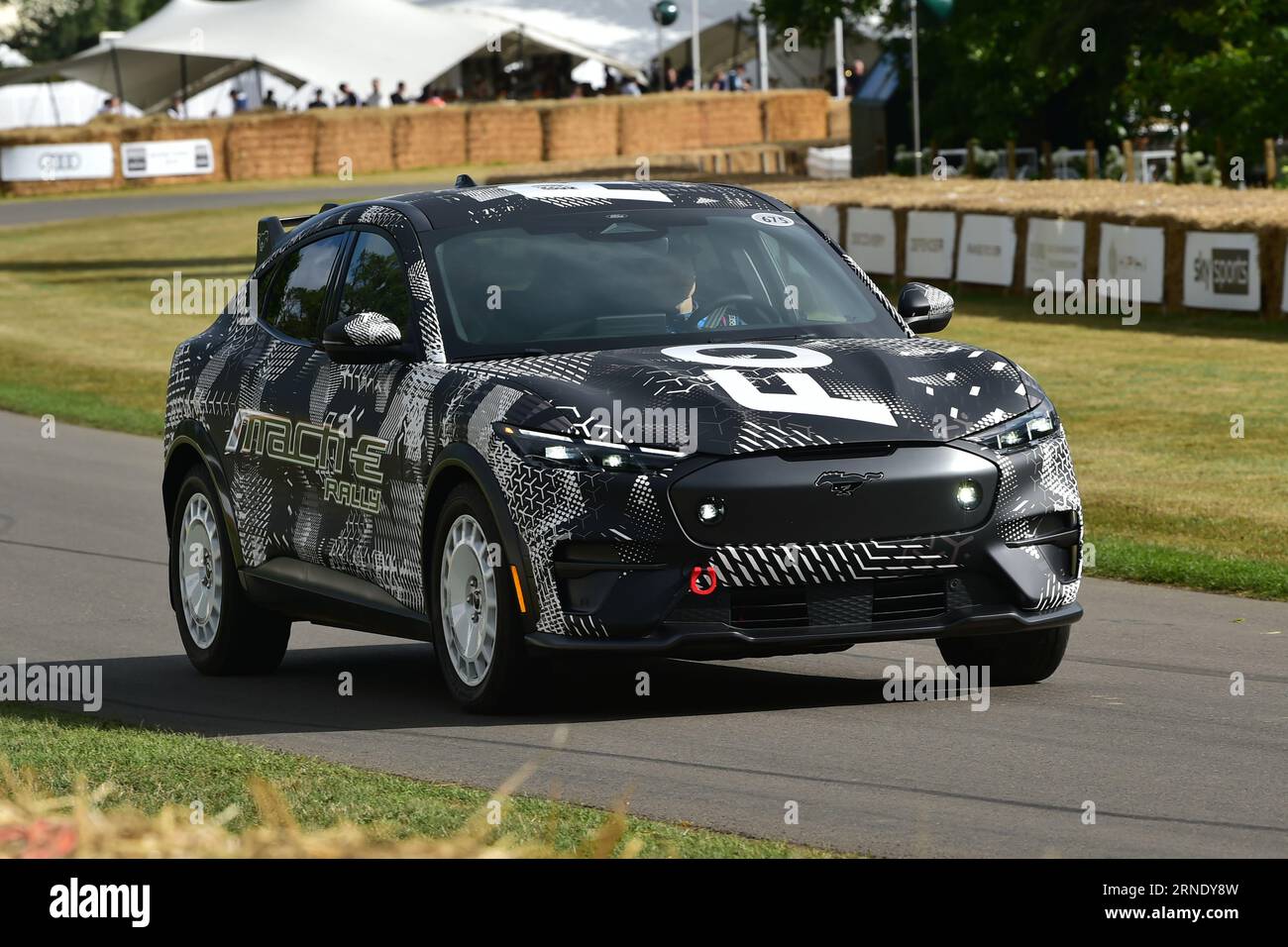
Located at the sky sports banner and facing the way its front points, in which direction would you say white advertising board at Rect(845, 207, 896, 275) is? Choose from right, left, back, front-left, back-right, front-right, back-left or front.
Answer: right

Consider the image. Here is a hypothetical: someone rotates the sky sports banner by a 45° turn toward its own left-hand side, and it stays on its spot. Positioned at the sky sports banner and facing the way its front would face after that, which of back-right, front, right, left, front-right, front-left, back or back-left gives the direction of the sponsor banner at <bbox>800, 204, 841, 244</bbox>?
back-right

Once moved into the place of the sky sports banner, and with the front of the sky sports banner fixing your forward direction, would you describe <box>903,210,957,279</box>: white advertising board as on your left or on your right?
on your right

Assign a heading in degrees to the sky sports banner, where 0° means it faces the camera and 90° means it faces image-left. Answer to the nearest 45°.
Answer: approximately 45°

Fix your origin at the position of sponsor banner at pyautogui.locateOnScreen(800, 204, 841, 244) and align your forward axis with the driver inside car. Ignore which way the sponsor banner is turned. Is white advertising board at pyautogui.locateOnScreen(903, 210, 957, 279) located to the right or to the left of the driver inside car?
left

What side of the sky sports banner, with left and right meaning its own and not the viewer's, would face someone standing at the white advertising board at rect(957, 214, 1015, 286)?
right

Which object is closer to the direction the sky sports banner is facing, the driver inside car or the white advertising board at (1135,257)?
the driver inside car

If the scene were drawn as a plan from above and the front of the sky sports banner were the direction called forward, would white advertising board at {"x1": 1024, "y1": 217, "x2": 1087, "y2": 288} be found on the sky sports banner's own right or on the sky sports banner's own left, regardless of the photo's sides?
on the sky sports banner's own right

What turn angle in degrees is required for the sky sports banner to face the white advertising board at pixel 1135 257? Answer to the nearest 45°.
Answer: approximately 90° to its right
